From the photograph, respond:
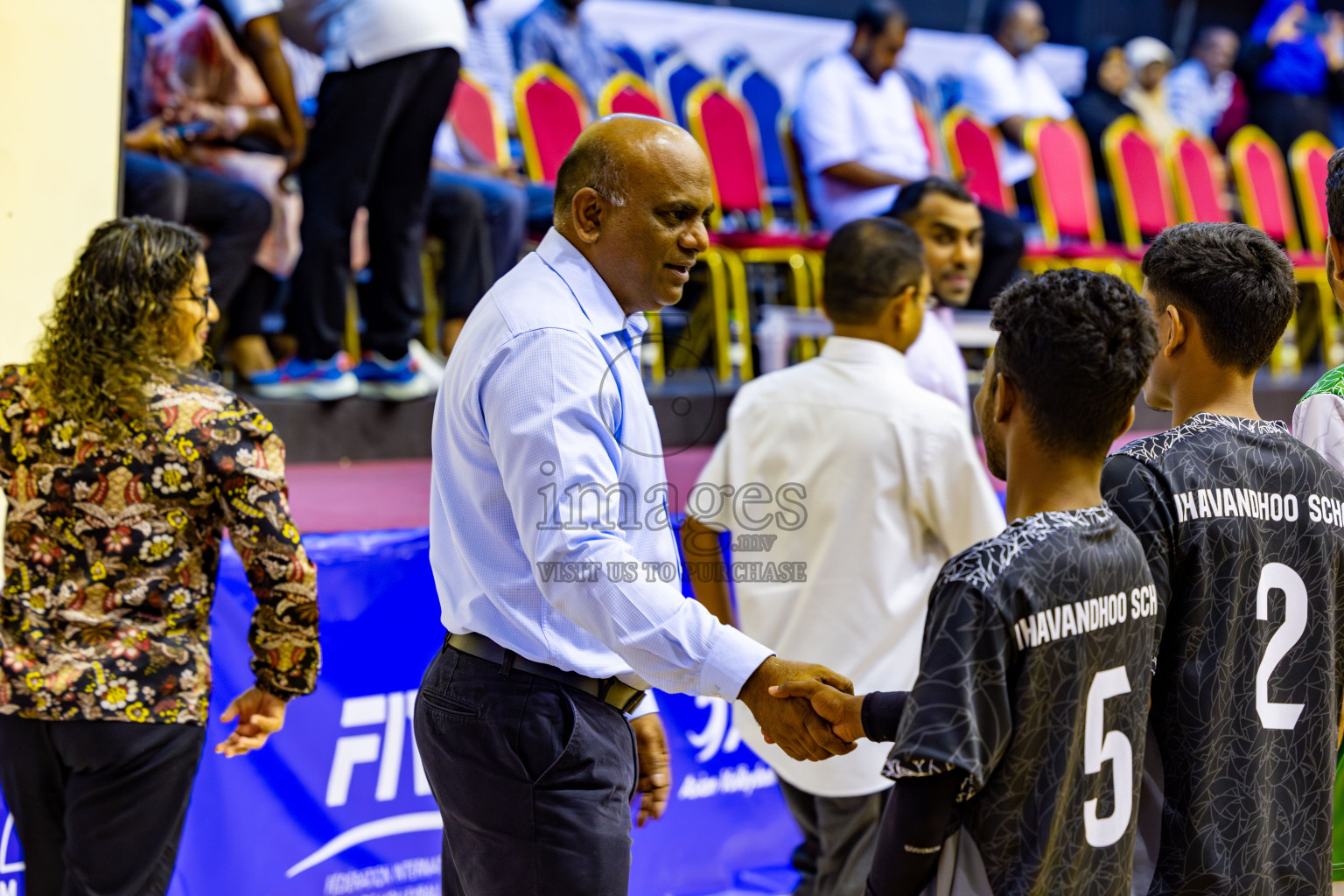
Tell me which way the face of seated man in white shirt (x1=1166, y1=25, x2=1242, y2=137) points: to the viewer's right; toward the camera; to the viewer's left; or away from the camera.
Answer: toward the camera

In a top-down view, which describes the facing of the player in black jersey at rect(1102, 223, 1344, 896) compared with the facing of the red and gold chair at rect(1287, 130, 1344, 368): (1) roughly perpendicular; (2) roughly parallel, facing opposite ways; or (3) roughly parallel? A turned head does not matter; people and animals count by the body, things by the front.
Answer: roughly parallel, facing opposite ways

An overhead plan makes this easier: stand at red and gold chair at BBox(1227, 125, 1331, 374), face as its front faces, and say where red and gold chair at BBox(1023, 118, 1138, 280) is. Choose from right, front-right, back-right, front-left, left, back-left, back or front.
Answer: right

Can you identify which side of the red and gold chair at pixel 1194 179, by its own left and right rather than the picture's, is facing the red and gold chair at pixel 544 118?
right

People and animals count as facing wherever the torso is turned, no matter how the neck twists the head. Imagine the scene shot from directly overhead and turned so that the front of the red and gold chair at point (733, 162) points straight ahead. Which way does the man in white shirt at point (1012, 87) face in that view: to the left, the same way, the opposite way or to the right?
the same way

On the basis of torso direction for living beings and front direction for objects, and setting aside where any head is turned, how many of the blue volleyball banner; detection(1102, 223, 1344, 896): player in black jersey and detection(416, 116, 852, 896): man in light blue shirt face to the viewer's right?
1

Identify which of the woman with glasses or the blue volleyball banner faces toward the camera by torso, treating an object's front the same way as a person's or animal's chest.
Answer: the blue volleyball banner

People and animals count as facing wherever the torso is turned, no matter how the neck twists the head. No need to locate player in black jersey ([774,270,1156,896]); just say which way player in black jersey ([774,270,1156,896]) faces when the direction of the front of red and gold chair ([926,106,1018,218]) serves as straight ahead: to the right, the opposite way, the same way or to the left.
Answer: the opposite way

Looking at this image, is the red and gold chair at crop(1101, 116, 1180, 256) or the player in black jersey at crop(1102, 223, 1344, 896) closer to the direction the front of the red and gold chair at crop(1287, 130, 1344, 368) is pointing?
the player in black jersey

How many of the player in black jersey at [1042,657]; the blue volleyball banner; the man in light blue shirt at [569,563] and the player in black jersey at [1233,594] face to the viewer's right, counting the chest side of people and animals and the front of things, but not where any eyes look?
1

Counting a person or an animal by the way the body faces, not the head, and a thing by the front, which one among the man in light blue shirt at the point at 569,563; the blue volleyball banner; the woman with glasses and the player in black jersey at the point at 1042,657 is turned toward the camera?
the blue volleyball banner

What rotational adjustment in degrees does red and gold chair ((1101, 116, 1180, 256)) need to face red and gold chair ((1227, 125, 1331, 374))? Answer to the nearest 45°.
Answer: approximately 90° to its left

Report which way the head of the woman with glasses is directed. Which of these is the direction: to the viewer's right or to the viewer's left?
to the viewer's right

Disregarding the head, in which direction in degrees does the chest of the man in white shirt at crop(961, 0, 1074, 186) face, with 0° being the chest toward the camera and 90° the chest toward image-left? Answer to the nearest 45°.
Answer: approximately 315°

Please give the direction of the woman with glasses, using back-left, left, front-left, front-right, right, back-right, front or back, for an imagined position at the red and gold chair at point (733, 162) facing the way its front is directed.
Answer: front-right

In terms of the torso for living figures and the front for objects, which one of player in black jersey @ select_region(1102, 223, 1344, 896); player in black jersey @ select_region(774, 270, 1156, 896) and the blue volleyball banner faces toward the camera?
the blue volleyball banner

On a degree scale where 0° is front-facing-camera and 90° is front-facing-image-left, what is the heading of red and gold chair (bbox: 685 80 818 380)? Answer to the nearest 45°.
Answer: approximately 315°
